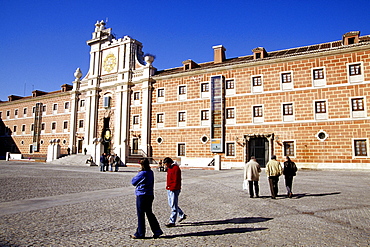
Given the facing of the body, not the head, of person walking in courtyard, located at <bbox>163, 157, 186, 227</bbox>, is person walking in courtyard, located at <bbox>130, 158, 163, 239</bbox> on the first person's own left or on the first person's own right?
on the first person's own left

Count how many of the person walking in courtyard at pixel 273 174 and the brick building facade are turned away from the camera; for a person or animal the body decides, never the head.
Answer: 1

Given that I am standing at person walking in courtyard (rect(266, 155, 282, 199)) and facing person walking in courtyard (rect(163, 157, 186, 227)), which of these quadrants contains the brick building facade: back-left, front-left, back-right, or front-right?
back-right

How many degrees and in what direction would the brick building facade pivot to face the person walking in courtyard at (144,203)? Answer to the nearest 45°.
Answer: approximately 45° to its left

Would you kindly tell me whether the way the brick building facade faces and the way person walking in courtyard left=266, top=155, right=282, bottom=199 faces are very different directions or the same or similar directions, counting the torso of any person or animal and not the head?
very different directions

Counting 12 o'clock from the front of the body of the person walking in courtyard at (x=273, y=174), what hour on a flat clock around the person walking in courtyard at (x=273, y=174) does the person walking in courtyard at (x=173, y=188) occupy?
the person walking in courtyard at (x=173, y=188) is roughly at 7 o'clock from the person walking in courtyard at (x=273, y=174).
